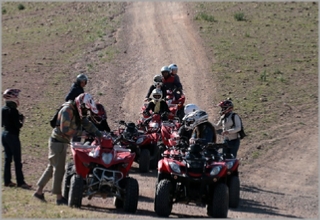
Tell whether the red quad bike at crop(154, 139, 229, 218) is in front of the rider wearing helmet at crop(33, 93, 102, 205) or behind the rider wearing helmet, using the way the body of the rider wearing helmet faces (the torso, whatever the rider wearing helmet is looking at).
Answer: in front

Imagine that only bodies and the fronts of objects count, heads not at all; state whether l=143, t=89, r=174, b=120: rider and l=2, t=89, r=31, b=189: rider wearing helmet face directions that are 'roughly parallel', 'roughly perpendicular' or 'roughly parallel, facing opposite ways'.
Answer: roughly perpendicular

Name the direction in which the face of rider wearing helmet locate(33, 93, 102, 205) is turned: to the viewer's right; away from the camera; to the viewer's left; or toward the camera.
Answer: to the viewer's right

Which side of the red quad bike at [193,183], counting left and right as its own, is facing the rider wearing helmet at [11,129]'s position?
right

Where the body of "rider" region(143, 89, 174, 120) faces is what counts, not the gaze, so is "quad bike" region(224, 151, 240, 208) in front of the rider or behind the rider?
in front

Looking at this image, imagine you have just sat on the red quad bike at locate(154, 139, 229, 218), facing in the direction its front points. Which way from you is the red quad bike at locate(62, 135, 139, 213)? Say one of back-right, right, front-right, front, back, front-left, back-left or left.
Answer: right

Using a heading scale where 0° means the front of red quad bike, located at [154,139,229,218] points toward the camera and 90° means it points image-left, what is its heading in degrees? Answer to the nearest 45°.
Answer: approximately 0°

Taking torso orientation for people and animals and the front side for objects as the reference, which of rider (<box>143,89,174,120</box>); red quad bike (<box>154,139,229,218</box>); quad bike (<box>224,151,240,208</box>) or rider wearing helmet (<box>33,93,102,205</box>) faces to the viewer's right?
the rider wearing helmet

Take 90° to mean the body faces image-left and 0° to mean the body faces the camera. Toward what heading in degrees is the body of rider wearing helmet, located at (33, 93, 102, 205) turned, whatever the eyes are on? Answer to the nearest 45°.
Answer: approximately 270°

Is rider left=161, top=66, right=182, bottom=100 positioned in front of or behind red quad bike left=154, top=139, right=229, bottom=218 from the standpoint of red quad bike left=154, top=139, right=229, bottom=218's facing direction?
behind
